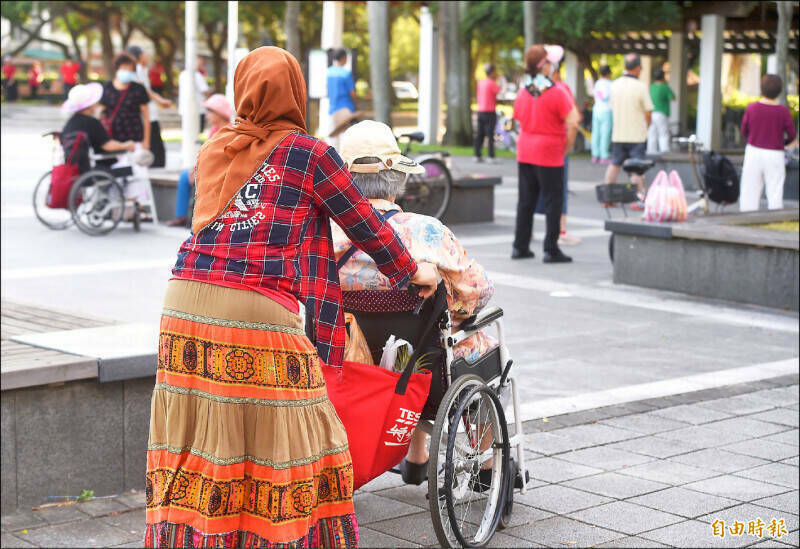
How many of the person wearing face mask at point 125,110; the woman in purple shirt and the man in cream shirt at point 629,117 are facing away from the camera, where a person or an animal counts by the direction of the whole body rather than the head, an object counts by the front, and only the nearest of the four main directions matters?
2

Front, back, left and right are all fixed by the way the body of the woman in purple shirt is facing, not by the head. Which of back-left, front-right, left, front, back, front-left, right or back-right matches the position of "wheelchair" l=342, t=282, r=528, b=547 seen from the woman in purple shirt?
back

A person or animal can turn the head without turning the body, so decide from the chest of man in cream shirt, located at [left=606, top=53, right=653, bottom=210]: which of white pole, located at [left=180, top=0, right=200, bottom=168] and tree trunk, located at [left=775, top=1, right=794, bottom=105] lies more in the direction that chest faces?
the tree trunk

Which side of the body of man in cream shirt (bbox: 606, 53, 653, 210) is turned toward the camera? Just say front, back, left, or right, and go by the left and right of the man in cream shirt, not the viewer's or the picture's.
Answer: back

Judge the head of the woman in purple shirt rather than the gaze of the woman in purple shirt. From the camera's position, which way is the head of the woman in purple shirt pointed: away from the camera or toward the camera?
away from the camera

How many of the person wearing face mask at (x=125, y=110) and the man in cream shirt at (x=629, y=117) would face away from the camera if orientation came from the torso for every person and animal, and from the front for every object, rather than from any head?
1

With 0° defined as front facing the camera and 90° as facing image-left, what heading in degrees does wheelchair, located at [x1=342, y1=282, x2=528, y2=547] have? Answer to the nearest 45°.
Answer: approximately 225°

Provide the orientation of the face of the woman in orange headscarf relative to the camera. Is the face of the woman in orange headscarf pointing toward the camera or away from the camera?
away from the camera

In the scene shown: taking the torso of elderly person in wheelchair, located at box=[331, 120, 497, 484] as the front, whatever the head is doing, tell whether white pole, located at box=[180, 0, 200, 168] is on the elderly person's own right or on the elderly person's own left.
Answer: on the elderly person's own left

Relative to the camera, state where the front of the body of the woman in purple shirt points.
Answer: away from the camera

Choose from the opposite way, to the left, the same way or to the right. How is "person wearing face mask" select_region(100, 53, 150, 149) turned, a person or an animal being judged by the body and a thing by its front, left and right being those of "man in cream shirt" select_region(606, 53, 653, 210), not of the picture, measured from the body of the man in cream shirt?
the opposite way

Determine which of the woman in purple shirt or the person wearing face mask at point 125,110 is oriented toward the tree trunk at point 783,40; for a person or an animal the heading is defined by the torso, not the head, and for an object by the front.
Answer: the woman in purple shirt

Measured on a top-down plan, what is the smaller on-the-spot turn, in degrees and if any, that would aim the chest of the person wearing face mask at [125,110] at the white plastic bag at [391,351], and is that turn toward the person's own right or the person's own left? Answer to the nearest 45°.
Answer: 0° — they already face it
